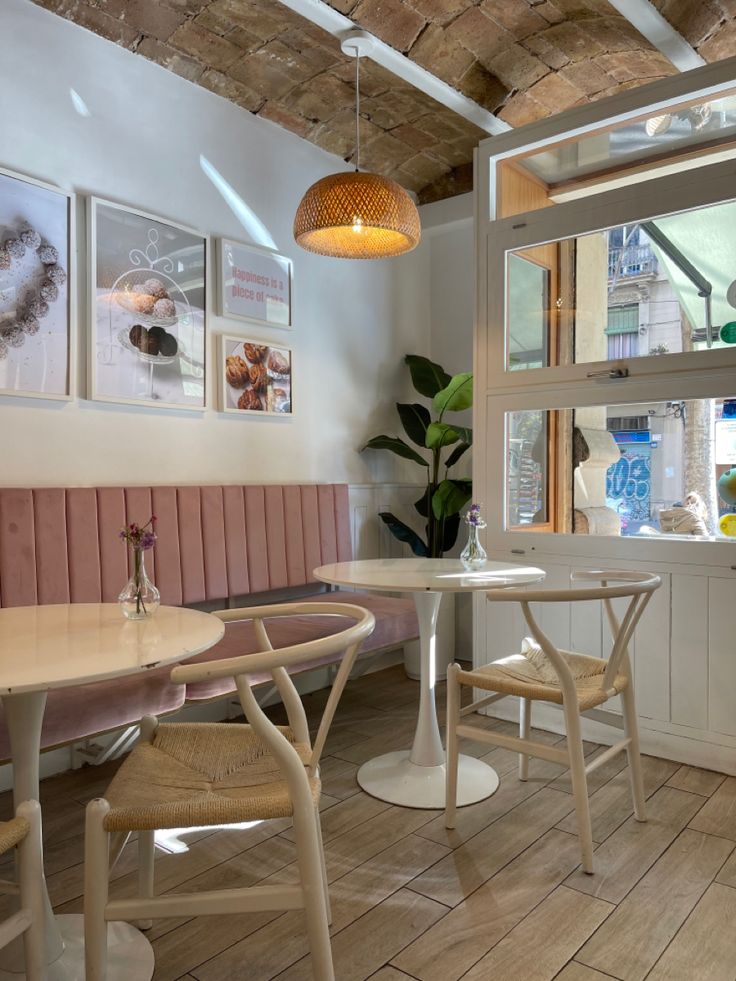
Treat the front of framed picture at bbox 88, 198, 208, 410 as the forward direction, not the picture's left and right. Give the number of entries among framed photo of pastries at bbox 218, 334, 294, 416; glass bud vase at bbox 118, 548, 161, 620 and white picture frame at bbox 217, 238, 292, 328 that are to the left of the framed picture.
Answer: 2

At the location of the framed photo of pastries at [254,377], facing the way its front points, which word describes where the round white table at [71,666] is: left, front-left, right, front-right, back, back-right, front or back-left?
front-right

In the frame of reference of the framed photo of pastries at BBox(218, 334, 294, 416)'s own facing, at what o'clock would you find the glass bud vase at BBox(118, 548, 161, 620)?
The glass bud vase is roughly at 2 o'clock from the framed photo of pastries.

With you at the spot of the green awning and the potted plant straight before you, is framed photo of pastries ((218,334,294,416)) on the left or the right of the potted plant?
left

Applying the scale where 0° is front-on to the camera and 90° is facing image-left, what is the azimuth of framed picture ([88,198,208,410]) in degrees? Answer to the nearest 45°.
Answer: approximately 315°

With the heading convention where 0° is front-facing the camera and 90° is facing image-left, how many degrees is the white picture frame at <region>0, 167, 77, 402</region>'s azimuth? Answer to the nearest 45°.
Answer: approximately 315°
